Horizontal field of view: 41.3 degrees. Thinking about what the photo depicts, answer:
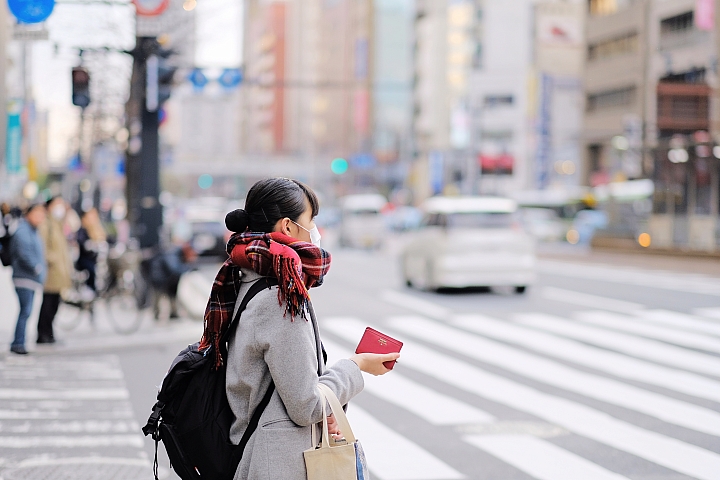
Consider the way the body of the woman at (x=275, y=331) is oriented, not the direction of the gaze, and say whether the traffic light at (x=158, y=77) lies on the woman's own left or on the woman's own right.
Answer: on the woman's own left

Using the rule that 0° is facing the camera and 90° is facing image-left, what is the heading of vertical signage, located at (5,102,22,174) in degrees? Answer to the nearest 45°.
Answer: approximately 0°

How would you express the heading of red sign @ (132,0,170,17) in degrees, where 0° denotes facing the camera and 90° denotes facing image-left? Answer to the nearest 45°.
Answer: approximately 0°

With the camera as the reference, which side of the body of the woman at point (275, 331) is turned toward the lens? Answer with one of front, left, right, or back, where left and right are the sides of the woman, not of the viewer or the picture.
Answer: right
